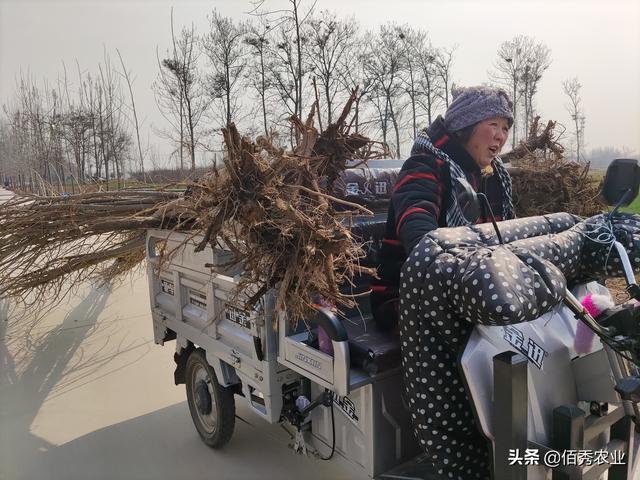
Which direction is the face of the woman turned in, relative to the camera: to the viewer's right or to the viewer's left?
to the viewer's right

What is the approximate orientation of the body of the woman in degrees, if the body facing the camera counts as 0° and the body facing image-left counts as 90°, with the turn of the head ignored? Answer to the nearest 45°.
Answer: approximately 315°

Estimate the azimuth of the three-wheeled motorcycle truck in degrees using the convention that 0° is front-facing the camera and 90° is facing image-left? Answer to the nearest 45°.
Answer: approximately 315°
